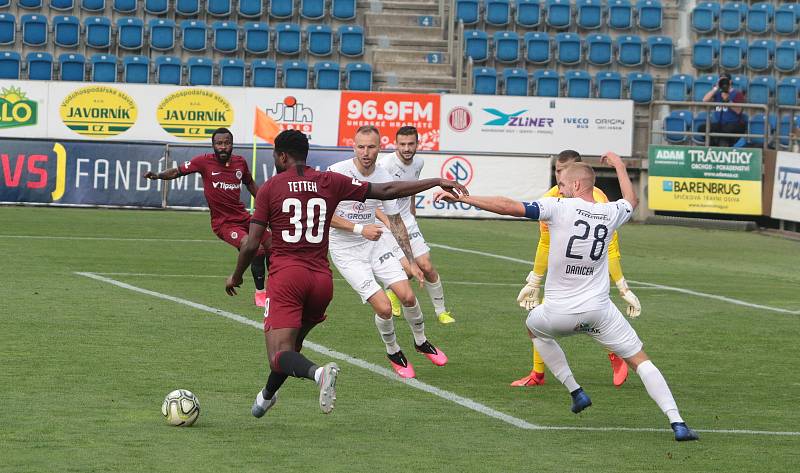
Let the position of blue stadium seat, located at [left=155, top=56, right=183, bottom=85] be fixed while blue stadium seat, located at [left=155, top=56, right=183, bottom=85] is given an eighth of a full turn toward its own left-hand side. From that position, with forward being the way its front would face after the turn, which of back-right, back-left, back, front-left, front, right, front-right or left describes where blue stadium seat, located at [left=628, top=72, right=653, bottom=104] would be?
front-left

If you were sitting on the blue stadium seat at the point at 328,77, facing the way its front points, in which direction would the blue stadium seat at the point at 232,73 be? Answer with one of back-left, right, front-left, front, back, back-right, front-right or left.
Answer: right

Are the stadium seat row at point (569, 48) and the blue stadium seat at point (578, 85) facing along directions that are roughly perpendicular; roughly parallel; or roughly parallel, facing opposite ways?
roughly parallel

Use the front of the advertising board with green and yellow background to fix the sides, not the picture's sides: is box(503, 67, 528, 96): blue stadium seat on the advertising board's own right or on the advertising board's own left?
on the advertising board's own right

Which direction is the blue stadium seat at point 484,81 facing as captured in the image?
toward the camera

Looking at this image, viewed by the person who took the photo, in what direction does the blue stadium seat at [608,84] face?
facing the viewer

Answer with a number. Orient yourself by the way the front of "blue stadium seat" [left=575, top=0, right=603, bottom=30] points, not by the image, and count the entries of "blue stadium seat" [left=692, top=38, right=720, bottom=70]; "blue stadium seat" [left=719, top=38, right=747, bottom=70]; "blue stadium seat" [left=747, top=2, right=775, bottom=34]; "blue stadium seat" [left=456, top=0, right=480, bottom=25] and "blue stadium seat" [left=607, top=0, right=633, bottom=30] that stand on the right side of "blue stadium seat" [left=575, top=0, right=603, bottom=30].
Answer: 1

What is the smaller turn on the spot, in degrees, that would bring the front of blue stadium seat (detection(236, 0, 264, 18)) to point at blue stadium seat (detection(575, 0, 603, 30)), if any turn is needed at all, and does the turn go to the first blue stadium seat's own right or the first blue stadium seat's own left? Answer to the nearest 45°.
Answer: approximately 90° to the first blue stadium seat's own left

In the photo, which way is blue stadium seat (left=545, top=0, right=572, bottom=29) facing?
toward the camera

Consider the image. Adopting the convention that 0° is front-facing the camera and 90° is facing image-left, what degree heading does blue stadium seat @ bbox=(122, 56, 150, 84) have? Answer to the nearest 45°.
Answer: approximately 0°

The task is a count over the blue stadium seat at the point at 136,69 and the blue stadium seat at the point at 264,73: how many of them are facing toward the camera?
2

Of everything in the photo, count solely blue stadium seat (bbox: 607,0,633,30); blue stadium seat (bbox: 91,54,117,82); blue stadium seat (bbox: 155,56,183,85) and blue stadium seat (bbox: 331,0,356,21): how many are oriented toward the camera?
4

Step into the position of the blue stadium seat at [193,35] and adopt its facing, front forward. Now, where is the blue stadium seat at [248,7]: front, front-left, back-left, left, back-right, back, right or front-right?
back-left

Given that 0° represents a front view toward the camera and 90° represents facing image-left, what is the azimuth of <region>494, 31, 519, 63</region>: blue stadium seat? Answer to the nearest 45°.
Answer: approximately 0°

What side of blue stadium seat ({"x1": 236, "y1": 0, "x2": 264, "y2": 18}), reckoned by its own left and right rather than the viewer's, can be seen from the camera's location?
front
